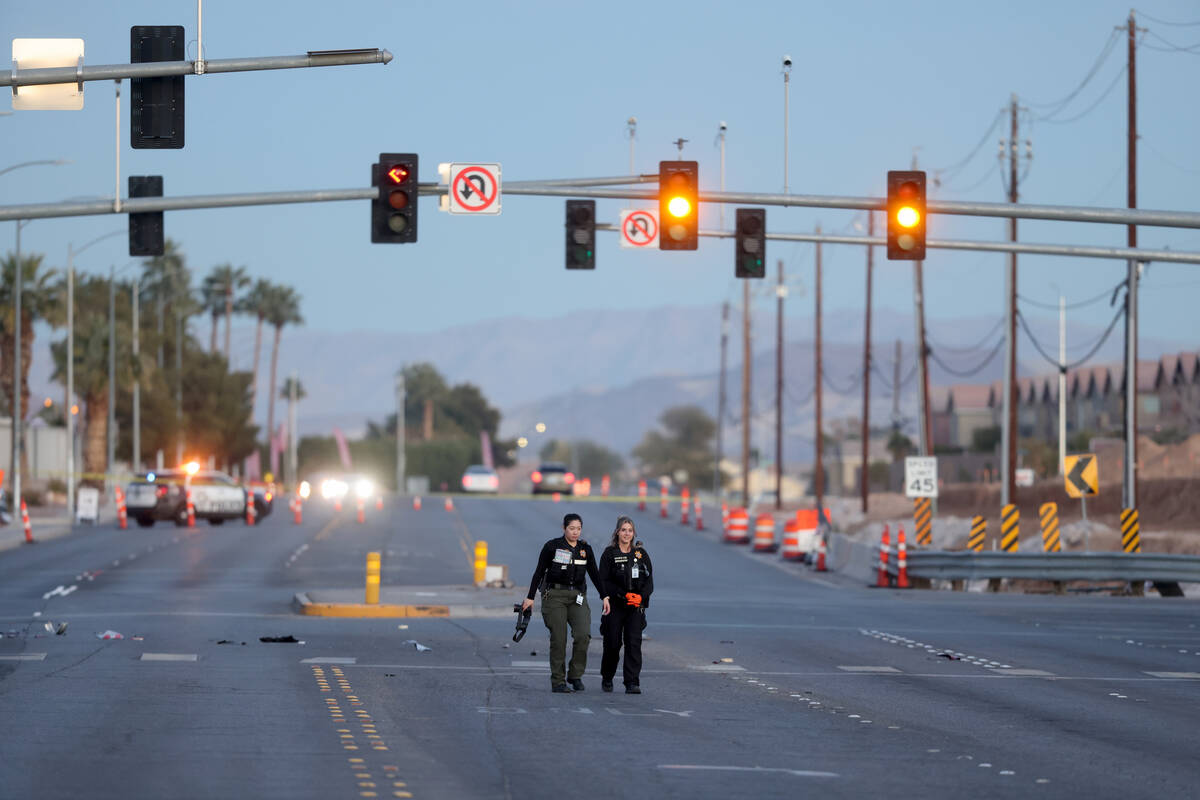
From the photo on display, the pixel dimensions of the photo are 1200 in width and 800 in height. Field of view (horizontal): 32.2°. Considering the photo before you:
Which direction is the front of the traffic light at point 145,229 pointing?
away from the camera

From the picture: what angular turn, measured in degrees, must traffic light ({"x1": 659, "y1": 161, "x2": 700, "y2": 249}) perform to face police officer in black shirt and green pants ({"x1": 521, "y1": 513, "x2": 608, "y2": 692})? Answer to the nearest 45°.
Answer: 0° — it already faces them

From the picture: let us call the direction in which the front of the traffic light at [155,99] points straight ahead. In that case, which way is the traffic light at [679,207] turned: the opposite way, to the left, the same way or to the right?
the opposite way

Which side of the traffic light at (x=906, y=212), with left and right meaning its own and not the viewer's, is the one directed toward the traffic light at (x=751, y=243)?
back

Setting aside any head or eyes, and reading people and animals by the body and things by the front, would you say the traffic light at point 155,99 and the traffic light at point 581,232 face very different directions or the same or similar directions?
very different directions
